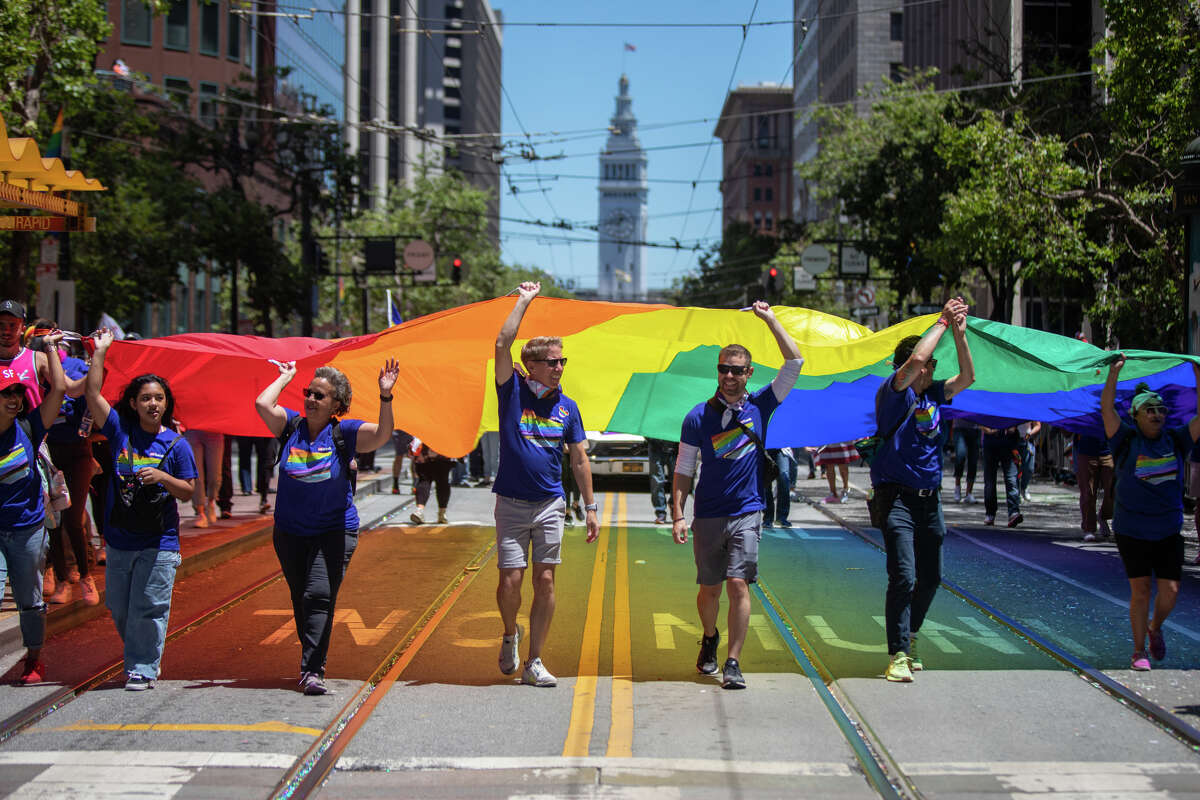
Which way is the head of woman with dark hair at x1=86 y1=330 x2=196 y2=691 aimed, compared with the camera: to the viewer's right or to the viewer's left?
to the viewer's right

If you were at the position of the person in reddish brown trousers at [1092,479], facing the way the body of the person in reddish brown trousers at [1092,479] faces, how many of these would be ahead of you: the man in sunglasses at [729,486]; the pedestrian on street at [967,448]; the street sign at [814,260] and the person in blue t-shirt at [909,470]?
2

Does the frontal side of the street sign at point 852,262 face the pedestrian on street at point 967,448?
yes

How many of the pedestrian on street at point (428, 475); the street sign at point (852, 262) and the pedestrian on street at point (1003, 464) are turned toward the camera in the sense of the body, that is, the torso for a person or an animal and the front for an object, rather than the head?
3

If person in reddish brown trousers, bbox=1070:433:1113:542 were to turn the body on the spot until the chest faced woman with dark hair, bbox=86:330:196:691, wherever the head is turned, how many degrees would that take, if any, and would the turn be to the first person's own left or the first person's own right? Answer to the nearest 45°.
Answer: approximately 45° to the first person's own right

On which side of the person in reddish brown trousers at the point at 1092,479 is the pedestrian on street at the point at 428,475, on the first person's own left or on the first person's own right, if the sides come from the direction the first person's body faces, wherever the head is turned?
on the first person's own right

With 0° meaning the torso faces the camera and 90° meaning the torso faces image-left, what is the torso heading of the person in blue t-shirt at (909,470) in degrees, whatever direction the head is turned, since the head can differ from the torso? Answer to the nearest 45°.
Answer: approximately 315°

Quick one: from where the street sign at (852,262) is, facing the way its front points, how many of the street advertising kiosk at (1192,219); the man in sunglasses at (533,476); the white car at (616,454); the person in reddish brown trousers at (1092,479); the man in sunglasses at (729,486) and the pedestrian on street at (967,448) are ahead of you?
6

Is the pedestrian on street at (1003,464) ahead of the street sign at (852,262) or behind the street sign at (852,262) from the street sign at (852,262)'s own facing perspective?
ahead

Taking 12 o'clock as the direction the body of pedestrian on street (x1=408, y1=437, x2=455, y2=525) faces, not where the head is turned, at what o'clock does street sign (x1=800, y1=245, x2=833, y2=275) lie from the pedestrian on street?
The street sign is roughly at 7 o'clock from the pedestrian on street.

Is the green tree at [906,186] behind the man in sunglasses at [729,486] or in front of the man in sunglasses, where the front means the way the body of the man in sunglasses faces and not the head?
behind

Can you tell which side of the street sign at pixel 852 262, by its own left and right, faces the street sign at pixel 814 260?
right

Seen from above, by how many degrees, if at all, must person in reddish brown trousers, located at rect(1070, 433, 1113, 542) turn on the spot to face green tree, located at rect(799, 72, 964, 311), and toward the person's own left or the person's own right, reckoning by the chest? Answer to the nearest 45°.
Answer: approximately 180°
